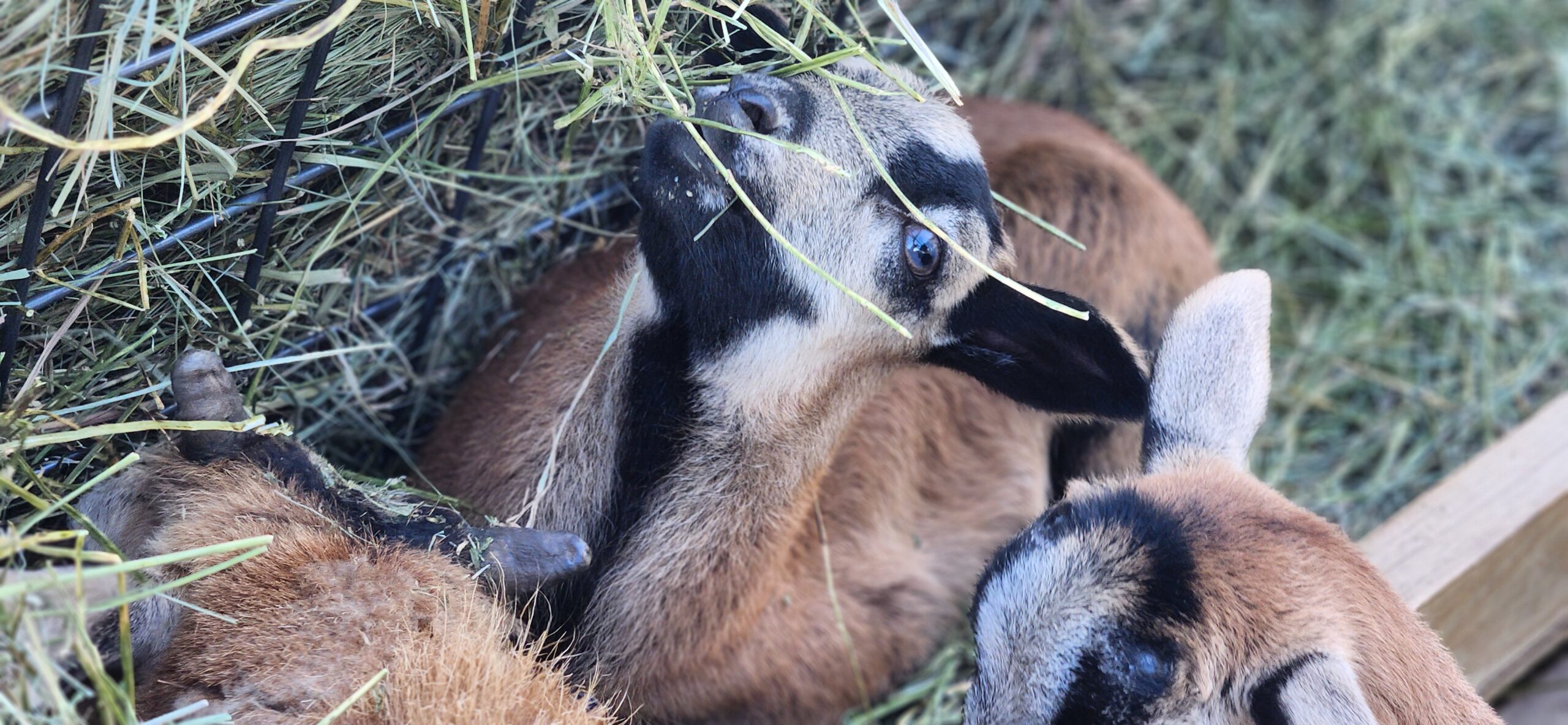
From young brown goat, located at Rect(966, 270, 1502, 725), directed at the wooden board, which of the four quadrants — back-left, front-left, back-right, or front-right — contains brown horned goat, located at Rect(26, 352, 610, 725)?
back-left

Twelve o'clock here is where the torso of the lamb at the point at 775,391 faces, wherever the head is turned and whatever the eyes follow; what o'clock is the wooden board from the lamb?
The wooden board is roughly at 7 o'clock from the lamb.

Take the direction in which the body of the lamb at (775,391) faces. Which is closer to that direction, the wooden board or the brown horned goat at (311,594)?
the brown horned goat

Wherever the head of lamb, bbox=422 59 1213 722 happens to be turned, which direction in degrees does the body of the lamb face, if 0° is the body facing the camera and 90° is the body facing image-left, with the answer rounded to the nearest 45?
approximately 45°

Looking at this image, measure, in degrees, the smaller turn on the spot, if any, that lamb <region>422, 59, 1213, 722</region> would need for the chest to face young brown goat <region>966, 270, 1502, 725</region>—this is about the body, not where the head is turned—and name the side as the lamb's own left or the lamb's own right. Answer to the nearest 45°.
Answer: approximately 90° to the lamb's own left
